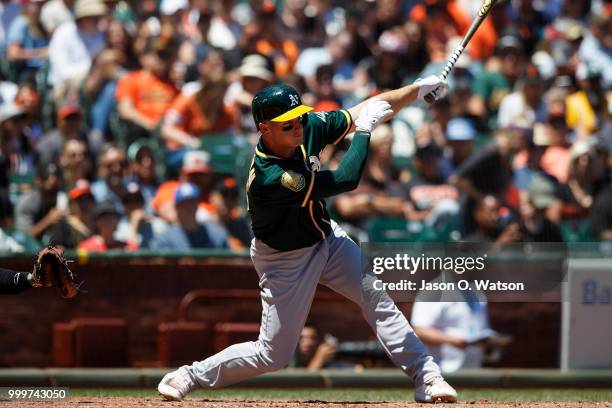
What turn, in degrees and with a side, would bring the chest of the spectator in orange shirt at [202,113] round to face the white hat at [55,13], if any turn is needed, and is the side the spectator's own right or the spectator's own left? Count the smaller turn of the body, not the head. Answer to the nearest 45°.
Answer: approximately 180°

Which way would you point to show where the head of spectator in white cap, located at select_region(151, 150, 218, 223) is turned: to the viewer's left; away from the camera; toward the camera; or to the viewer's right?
toward the camera

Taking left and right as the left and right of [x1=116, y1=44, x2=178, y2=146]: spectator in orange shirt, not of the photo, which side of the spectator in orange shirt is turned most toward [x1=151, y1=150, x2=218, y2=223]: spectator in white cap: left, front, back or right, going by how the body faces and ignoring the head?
front

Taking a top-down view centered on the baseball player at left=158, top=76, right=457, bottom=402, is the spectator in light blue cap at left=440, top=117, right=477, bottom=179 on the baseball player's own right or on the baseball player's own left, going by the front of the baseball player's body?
on the baseball player's own left

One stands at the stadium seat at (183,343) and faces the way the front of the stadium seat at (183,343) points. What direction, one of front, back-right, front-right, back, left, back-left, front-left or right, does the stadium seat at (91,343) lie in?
right

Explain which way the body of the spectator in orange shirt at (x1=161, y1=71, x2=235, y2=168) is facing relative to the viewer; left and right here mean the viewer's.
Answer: facing the viewer and to the right of the viewer

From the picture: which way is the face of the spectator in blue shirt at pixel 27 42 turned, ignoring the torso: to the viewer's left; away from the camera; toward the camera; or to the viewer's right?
toward the camera

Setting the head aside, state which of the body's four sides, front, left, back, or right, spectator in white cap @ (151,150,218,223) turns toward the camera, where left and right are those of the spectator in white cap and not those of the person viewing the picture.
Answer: front

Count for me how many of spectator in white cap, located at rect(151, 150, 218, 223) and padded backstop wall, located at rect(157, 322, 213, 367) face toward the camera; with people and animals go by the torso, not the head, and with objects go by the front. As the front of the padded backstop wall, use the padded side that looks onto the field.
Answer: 2

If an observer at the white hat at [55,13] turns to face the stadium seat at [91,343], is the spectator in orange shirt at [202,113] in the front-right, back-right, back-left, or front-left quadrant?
front-left

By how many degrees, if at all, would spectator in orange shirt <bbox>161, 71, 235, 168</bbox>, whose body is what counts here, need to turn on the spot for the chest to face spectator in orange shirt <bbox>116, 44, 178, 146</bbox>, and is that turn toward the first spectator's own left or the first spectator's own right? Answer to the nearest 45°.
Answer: approximately 135° to the first spectator's own right

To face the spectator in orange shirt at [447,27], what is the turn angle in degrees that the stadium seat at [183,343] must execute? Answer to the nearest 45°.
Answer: approximately 135° to its left

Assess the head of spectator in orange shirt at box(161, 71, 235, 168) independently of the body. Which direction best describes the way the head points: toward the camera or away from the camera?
toward the camera
